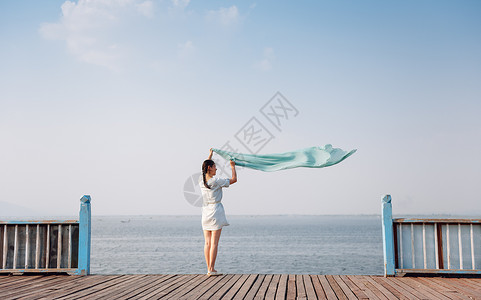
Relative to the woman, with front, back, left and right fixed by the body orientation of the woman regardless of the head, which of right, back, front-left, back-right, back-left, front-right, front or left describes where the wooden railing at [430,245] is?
front-right

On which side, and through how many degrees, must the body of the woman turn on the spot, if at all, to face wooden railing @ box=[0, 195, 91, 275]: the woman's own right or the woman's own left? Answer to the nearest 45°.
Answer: approximately 135° to the woman's own left

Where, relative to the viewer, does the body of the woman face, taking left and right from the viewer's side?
facing away from the viewer and to the right of the viewer
